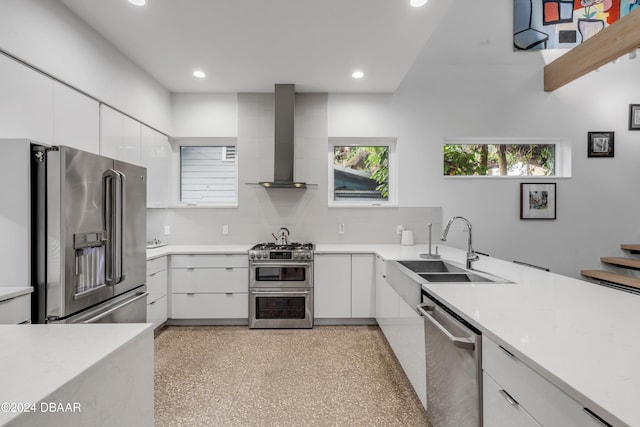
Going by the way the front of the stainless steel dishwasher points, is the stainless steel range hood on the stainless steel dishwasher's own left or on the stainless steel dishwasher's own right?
on the stainless steel dishwasher's own right

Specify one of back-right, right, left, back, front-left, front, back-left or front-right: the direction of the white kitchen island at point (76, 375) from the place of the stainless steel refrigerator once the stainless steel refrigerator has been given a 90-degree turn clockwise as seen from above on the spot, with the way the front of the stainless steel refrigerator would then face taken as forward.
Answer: front-left

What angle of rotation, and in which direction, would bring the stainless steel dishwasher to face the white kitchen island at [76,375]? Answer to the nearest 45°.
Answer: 0° — it already faces it

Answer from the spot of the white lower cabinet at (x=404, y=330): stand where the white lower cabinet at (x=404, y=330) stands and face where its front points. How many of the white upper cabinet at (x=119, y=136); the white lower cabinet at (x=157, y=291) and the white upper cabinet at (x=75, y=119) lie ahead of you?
3

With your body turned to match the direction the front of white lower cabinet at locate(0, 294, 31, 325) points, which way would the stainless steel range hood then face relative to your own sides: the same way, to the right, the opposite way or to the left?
to the right

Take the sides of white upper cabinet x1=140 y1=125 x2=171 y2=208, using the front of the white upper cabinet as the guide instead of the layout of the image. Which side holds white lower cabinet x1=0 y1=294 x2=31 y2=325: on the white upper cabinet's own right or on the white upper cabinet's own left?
on the white upper cabinet's own right

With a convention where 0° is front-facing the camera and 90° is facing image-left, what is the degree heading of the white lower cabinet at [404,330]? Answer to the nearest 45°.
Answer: approximately 90°

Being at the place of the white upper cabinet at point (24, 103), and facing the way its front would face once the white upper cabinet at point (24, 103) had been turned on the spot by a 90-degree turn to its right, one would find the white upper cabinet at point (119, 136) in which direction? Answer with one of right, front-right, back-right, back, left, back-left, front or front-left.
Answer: back

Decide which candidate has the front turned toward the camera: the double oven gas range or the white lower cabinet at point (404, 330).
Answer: the double oven gas range

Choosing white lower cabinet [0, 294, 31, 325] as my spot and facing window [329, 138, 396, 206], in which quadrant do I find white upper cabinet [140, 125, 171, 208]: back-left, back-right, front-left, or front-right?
front-left

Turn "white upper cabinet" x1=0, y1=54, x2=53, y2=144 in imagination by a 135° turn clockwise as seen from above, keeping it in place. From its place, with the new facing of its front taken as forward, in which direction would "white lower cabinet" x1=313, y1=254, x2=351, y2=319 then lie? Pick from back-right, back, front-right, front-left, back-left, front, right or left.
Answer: back

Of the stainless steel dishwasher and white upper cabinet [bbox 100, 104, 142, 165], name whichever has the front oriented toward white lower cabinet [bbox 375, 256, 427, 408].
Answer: the white upper cabinet

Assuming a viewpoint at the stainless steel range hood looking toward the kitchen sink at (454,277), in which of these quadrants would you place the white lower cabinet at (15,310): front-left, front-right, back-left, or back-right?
front-right

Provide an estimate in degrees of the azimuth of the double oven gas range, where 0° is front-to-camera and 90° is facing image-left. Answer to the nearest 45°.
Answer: approximately 0°

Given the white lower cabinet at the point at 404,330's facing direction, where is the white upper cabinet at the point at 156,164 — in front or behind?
in front

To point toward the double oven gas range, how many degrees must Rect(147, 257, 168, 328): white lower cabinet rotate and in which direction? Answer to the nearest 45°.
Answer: approximately 45° to its left

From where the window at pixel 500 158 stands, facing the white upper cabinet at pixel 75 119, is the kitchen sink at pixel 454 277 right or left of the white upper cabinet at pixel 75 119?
left

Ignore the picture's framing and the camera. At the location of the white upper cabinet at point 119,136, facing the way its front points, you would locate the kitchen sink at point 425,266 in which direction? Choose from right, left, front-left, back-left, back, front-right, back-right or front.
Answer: front

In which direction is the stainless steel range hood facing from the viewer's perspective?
toward the camera

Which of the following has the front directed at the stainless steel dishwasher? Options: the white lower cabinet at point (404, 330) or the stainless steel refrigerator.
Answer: the stainless steel refrigerator

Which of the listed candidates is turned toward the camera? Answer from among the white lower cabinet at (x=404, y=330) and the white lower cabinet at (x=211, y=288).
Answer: the white lower cabinet at (x=211, y=288)

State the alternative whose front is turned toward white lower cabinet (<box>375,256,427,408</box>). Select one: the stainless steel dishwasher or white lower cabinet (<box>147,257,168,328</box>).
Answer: white lower cabinet (<box>147,257,168,328</box>)
